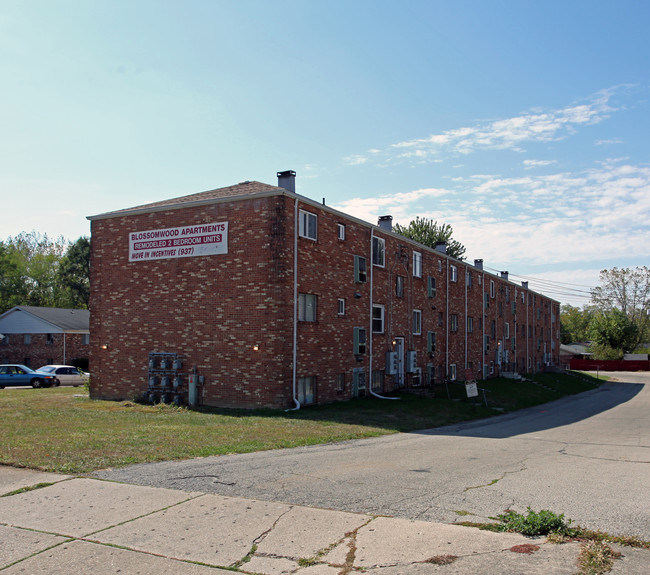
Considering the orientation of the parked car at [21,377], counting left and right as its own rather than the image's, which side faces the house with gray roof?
left

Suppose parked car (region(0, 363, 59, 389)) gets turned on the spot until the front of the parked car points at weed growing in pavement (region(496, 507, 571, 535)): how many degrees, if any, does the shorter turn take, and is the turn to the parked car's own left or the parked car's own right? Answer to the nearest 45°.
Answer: approximately 90° to the parked car's own right

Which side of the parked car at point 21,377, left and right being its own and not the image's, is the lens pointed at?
right

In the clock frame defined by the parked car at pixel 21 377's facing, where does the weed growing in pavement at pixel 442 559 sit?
The weed growing in pavement is roughly at 3 o'clock from the parked car.

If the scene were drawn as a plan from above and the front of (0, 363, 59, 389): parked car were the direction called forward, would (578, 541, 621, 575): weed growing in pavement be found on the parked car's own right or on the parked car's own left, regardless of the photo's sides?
on the parked car's own right

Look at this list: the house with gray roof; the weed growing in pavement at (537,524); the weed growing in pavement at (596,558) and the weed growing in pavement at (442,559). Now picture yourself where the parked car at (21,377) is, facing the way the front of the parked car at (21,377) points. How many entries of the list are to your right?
3

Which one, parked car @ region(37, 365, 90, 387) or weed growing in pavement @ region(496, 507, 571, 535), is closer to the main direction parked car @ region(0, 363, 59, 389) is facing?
the parked car
